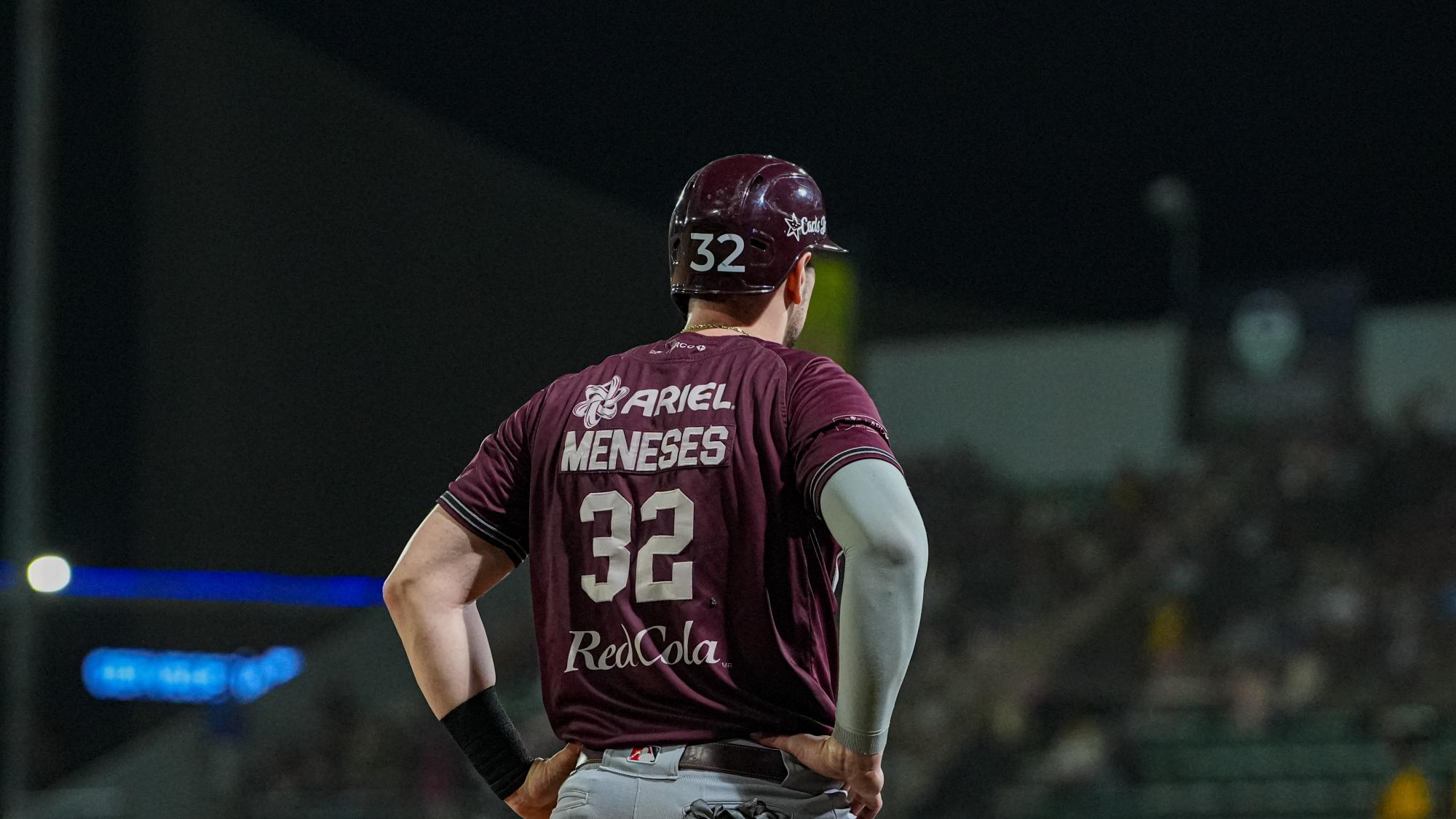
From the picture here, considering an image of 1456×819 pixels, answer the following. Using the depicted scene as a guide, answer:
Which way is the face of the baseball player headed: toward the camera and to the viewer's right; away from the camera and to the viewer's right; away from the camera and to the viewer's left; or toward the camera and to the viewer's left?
away from the camera and to the viewer's right

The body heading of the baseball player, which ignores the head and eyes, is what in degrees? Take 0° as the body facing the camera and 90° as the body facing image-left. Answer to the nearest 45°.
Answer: approximately 225°

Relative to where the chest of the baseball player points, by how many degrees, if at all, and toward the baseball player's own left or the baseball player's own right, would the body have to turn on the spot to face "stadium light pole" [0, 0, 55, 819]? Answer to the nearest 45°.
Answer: approximately 90° to the baseball player's own left

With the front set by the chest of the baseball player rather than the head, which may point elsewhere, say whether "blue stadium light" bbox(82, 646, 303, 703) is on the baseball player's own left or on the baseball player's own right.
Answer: on the baseball player's own left

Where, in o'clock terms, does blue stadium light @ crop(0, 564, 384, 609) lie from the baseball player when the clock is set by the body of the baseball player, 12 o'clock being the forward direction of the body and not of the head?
The blue stadium light is roughly at 10 o'clock from the baseball player.
